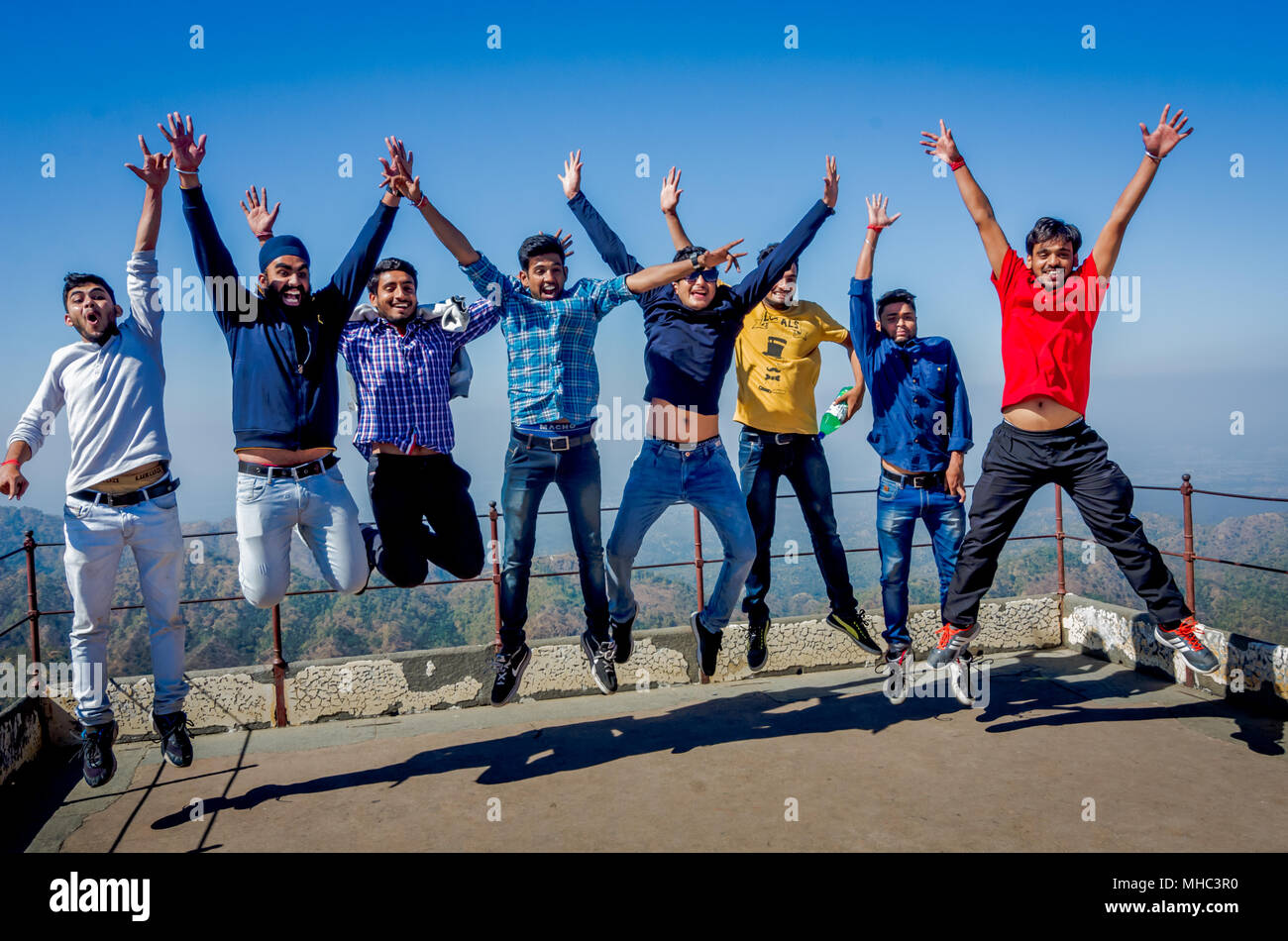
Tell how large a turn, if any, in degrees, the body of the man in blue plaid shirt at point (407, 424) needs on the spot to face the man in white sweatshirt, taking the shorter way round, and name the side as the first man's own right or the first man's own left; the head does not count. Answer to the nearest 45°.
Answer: approximately 90° to the first man's own right

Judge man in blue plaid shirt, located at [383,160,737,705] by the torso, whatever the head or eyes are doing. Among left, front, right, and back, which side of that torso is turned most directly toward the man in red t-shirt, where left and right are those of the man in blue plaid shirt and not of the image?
left

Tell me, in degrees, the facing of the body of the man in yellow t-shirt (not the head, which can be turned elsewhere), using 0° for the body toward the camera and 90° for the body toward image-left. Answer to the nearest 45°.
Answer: approximately 0°

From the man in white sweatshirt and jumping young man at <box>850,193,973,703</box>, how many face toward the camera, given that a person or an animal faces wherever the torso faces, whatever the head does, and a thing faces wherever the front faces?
2

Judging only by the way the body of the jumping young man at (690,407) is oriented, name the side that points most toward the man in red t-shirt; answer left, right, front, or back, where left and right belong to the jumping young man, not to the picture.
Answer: left

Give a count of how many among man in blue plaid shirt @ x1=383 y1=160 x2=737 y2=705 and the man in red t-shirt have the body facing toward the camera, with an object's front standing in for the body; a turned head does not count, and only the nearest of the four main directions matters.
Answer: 2
